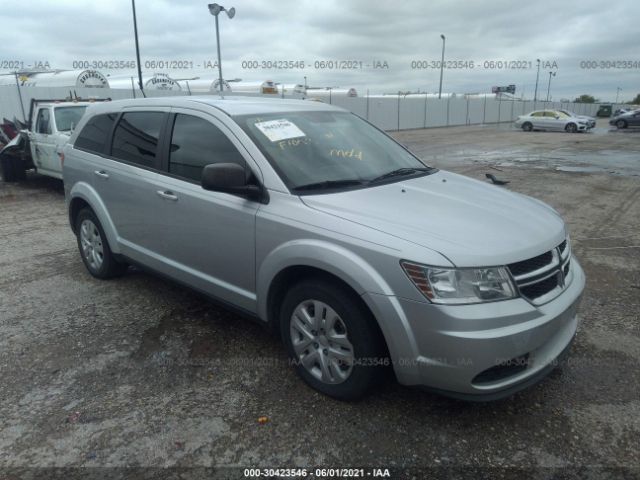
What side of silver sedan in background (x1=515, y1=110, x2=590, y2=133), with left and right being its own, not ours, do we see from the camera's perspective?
right

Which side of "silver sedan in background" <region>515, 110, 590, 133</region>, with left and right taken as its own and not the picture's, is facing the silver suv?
right

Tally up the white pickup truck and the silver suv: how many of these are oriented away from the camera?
0

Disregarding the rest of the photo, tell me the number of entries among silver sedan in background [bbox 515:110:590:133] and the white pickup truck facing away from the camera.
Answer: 0

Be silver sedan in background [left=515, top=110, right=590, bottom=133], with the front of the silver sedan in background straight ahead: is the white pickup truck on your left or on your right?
on your right

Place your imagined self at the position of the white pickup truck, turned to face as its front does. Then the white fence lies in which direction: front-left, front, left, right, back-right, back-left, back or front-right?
left

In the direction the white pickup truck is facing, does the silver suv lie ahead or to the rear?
ahead

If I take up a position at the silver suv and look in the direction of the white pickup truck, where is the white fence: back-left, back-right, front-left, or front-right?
front-right

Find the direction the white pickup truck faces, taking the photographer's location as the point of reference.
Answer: facing the viewer and to the right of the viewer

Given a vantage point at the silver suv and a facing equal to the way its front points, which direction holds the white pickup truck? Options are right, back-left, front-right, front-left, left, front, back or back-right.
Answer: back

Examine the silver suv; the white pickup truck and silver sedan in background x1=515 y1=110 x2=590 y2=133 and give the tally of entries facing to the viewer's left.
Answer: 0

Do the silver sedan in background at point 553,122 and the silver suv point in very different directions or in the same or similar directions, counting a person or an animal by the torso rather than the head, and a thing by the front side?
same or similar directions

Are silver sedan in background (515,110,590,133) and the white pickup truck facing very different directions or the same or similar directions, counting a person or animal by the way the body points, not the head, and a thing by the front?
same or similar directions
